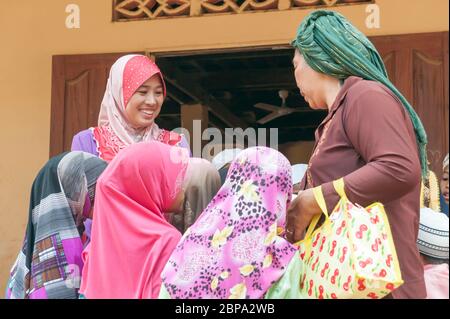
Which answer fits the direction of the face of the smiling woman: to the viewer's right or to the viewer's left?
to the viewer's right

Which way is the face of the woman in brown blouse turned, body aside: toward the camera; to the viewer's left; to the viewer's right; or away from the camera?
to the viewer's left

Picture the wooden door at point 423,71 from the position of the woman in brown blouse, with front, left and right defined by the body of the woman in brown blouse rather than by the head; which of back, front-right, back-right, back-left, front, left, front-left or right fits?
right

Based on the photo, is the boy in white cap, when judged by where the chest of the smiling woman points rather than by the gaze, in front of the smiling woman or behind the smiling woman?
in front

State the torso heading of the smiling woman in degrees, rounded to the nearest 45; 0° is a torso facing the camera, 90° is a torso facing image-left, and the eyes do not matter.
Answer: approximately 315°

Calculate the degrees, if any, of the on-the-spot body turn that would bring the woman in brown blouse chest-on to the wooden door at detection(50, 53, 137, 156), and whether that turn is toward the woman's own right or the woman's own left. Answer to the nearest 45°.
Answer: approximately 45° to the woman's own right

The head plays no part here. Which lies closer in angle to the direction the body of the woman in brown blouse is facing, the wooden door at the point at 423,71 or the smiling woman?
the smiling woman

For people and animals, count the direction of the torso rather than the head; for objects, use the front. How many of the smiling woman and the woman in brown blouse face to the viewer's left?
1

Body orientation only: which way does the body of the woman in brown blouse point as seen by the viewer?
to the viewer's left

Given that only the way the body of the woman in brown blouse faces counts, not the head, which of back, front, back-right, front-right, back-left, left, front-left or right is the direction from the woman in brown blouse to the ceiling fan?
right

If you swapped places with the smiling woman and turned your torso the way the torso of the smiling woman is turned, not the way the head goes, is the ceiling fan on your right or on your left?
on your left
